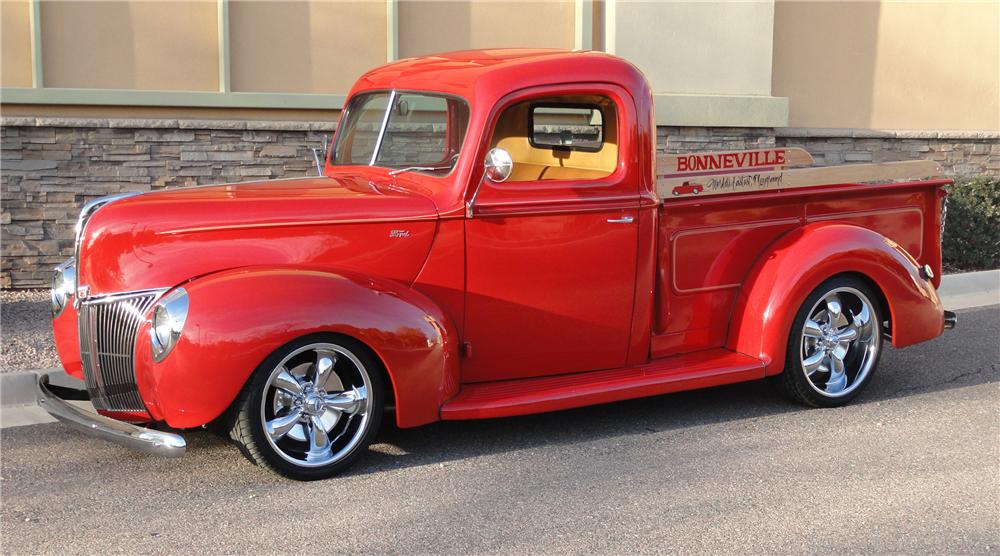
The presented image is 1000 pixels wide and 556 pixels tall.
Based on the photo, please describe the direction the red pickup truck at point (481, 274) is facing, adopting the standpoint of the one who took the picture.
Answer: facing the viewer and to the left of the viewer
